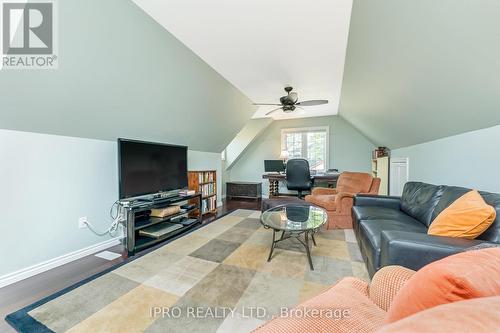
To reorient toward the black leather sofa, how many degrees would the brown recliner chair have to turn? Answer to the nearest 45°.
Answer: approximately 45° to its left

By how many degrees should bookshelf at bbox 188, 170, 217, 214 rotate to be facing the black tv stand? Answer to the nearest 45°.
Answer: approximately 90° to its right

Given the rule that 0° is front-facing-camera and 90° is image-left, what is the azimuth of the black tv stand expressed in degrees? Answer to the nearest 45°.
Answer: approximately 315°

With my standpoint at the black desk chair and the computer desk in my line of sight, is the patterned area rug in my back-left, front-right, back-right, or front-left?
back-left

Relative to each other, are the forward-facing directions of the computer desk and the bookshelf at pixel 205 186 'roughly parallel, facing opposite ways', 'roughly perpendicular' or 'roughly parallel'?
roughly perpendicular

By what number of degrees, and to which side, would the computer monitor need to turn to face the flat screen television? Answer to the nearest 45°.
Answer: approximately 45° to its right

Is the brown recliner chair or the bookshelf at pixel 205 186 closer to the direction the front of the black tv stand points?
the brown recliner chair

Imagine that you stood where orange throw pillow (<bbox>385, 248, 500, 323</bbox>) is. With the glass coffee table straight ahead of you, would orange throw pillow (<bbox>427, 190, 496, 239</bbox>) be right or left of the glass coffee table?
right
